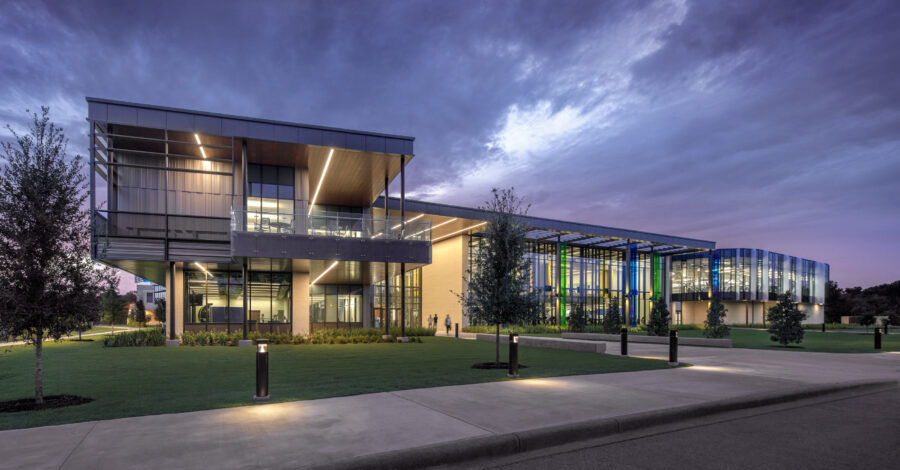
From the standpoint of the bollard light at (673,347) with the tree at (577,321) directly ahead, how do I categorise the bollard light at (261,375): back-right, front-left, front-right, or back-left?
back-left

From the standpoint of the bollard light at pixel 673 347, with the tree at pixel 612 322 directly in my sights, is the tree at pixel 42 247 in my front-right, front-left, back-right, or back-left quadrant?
back-left

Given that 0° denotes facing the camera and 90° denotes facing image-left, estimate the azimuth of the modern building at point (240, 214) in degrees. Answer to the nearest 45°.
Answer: approximately 315°

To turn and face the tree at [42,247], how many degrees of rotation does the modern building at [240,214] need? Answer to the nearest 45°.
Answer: approximately 45° to its right

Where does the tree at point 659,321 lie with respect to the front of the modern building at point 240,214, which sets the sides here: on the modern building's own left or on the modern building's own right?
on the modern building's own left

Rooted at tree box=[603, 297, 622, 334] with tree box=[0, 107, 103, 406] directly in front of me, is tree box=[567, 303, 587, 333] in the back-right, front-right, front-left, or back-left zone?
back-right
